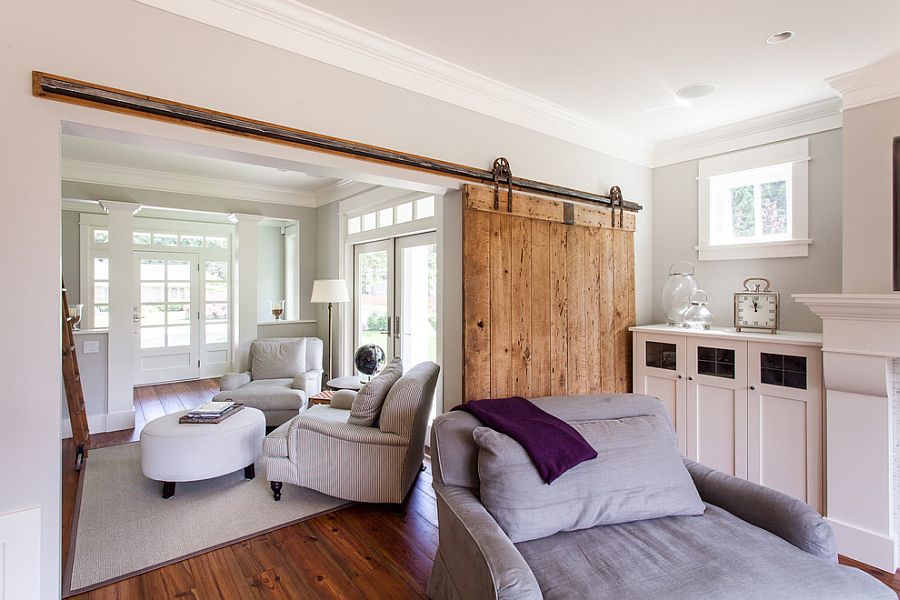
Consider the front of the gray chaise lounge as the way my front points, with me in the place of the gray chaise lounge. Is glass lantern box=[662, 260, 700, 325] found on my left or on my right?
on my left

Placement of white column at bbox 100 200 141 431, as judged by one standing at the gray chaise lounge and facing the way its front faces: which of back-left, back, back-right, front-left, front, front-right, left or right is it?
back-right

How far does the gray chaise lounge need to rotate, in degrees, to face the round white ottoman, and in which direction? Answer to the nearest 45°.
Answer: approximately 135° to its right

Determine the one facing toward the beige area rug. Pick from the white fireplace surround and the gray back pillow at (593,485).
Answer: the white fireplace surround

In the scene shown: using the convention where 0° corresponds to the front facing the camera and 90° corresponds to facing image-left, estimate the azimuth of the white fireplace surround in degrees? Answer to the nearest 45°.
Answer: approximately 45°

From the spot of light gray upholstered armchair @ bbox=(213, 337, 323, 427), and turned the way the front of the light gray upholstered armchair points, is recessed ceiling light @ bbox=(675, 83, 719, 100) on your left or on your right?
on your left
